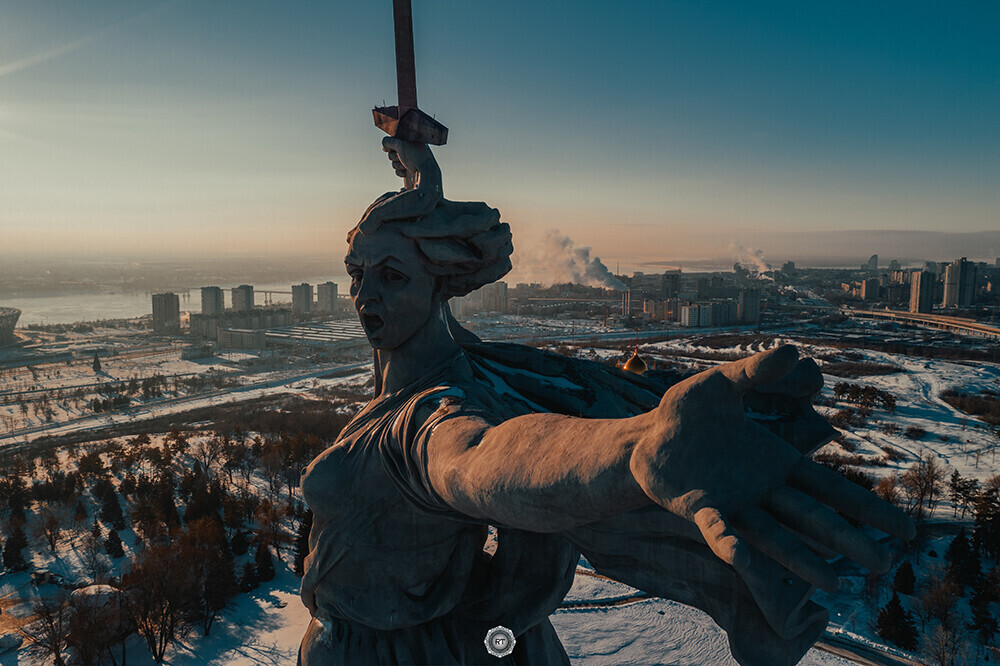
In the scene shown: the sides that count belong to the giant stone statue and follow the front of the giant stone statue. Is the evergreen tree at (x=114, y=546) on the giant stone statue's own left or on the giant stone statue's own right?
on the giant stone statue's own right

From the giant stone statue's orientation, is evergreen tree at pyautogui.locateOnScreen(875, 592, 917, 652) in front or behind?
behind

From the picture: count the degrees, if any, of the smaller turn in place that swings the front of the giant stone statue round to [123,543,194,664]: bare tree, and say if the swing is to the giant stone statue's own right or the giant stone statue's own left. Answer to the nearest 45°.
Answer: approximately 90° to the giant stone statue's own right

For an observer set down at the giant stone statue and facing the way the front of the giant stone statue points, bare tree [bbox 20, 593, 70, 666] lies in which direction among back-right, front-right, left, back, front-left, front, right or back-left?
right

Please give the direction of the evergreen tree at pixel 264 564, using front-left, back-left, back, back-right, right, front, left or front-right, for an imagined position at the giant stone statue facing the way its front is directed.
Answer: right

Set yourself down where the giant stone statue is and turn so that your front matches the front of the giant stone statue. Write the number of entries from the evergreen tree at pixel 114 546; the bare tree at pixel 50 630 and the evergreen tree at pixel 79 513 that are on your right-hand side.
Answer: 3

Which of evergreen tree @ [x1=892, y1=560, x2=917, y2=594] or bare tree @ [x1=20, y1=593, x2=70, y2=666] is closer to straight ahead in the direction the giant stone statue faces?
the bare tree

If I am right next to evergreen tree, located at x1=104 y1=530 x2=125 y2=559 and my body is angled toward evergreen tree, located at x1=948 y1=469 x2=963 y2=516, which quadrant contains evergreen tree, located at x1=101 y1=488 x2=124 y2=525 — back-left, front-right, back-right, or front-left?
back-left

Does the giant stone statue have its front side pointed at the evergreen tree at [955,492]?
no

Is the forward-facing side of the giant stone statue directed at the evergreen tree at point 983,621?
no

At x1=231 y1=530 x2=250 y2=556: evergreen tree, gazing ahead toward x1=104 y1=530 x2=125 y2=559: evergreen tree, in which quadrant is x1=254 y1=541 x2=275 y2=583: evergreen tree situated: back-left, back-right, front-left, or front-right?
back-left

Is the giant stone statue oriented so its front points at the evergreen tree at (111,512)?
no

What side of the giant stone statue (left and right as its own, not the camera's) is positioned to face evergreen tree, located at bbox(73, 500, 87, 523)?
right

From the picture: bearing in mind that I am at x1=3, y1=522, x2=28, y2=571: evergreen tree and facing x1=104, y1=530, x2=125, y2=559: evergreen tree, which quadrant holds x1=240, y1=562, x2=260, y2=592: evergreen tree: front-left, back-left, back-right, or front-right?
front-right

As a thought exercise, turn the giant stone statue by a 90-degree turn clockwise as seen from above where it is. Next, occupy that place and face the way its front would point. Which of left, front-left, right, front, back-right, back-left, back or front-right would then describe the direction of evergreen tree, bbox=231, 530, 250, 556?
front
